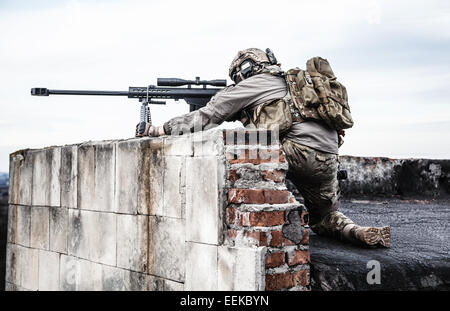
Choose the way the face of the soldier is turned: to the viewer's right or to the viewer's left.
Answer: to the viewer's left

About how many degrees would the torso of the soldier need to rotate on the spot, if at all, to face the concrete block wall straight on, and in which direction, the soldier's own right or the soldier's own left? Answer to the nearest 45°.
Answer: approximately 45° to the soldier's own left

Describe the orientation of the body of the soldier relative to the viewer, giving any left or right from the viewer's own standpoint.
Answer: facing to the left of the viewer
